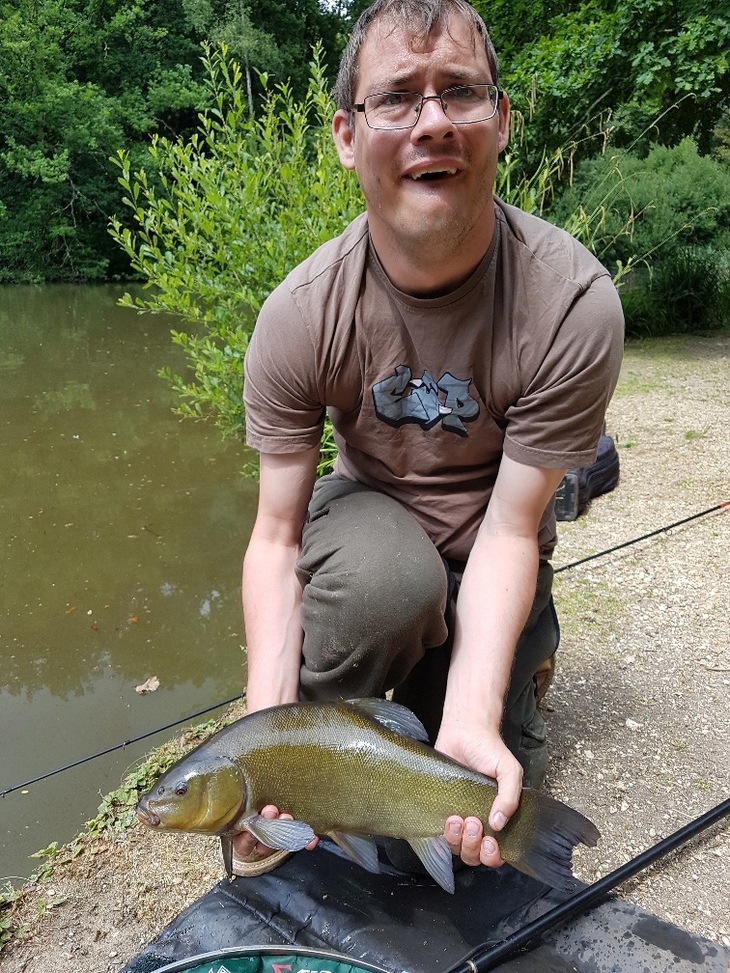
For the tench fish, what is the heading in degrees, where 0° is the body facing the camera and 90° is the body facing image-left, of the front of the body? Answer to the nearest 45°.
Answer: approximately 90°

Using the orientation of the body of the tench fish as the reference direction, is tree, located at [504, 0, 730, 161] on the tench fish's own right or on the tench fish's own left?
on the tench fish's own right

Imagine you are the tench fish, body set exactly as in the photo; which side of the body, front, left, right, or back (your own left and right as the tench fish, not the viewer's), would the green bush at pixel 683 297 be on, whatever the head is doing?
right

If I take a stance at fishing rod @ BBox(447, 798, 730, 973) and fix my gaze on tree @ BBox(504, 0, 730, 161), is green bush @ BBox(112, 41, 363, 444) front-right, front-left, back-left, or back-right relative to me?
front-left

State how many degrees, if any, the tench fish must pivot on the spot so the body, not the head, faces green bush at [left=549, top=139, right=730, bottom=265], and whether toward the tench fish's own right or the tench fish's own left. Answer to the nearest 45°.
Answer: approximately 90° to the tench fish's own right

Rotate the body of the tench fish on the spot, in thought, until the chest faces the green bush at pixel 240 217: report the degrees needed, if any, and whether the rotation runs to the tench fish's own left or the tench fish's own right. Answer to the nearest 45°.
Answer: approximately 90° to the tench fish's own right
